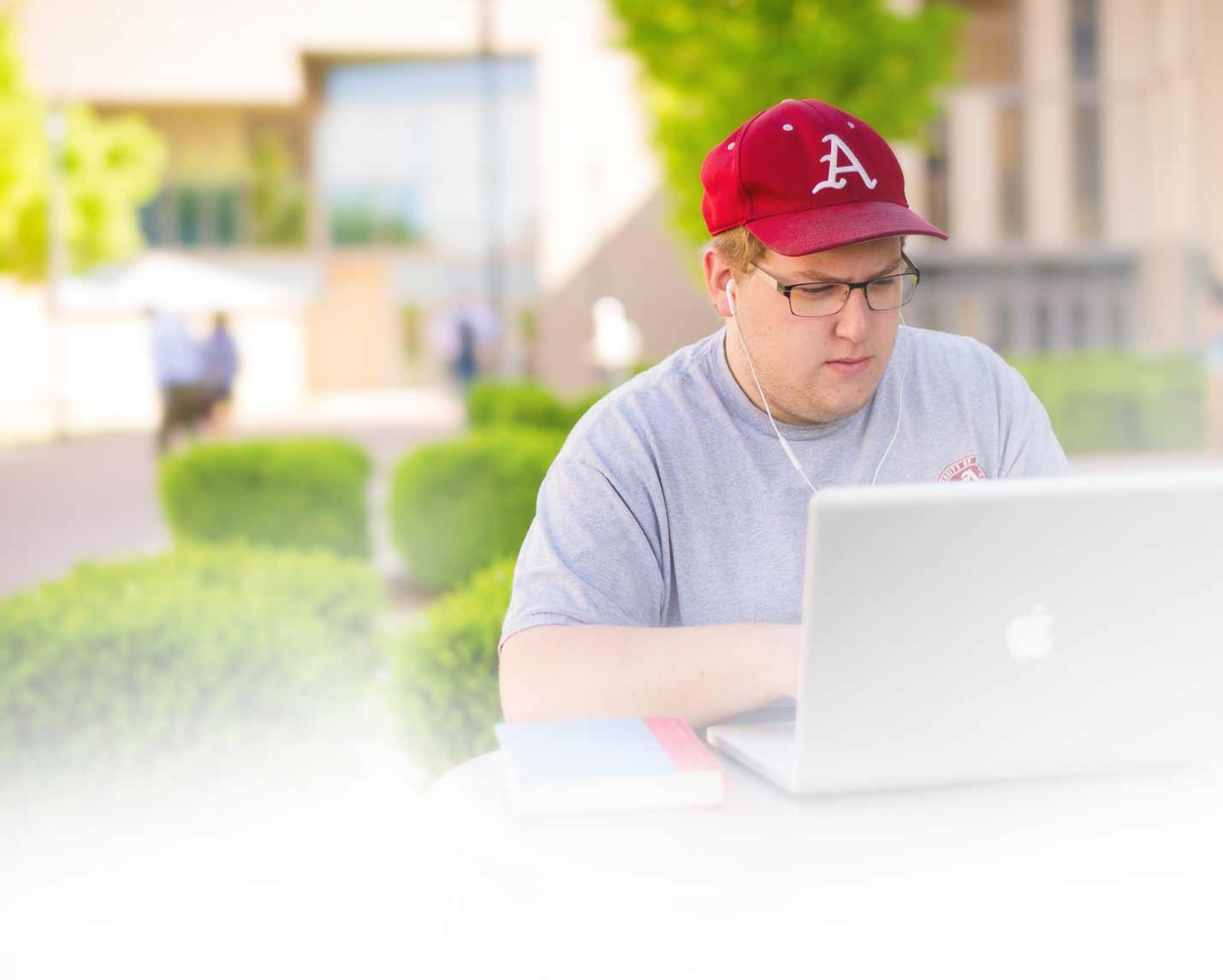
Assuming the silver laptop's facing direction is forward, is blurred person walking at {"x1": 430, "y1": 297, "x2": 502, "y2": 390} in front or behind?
in front

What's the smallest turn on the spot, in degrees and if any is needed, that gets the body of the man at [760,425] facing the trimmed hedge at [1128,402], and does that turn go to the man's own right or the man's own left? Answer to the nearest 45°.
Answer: approximately 135° to the man's own left

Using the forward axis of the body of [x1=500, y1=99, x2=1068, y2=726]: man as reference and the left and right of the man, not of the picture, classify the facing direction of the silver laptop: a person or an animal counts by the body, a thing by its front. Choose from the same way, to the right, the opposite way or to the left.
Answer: the opposite way

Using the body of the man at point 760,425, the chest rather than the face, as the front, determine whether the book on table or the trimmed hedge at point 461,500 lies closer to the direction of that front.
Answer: the book on table

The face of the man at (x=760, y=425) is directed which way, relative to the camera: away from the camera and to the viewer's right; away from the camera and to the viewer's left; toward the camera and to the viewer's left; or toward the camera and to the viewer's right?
toward the camera and to the viewer's right

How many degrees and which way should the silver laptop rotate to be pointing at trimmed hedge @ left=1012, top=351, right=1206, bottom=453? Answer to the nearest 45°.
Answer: approximately 45° to its right

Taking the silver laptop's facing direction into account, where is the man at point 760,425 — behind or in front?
in front

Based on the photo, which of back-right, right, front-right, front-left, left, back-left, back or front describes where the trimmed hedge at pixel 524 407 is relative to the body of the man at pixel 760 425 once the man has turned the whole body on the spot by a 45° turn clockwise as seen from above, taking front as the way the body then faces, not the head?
back

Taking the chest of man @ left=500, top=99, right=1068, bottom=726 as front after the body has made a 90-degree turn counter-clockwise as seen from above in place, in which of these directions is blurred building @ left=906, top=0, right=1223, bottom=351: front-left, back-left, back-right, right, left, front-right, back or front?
front-left

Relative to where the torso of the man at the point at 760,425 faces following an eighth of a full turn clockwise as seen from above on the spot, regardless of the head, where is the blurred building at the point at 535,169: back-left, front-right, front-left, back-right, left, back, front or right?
back
